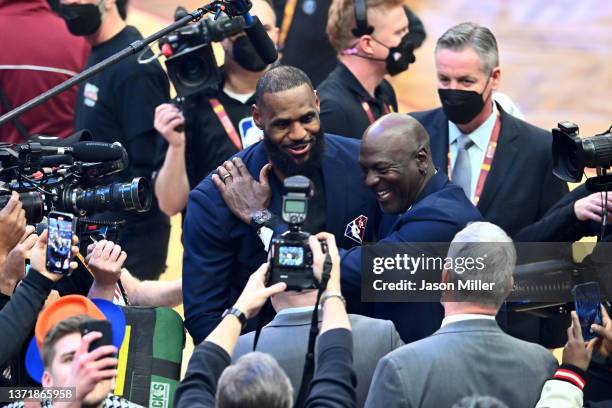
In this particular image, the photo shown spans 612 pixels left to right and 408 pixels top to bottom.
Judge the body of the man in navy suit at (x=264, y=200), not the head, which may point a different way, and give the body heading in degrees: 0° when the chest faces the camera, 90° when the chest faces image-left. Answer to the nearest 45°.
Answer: approximately 315°

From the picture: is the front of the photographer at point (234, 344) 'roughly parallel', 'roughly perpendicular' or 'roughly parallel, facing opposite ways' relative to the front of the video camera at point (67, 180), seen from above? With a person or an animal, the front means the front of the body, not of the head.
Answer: roughly perpendicular

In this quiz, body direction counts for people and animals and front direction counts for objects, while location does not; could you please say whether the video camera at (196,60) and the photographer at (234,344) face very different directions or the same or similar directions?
very different directions

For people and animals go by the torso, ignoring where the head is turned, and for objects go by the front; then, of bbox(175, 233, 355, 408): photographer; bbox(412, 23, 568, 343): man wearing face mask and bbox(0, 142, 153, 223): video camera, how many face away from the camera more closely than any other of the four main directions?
1

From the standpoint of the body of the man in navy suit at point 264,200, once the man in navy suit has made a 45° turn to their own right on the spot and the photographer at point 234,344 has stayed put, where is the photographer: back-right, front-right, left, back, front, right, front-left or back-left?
front

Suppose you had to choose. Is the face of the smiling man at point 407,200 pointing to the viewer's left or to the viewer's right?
to the viewer's left

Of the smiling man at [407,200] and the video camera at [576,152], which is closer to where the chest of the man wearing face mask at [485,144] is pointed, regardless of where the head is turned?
the smiling man

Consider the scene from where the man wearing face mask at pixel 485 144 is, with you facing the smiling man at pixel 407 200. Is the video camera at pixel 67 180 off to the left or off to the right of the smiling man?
right

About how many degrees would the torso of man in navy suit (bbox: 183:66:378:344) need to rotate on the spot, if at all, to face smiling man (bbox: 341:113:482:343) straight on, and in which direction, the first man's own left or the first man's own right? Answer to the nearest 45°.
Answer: approximately 45° to the first man's own left

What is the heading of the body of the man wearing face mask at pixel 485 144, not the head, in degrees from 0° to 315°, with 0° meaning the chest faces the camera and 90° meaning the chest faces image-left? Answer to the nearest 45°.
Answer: approximately 45°

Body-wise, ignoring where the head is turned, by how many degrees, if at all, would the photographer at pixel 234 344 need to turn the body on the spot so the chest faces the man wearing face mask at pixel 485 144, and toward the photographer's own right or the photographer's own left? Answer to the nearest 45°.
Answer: approximately 45° to the photographer's own right

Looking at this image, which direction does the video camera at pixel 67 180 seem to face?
to the viewer's right

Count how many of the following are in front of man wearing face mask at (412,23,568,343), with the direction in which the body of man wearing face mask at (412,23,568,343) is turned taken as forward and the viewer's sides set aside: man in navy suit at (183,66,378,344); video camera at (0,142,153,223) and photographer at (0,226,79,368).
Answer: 3

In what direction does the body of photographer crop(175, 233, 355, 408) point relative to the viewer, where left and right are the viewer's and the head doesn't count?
facing away from the viewer

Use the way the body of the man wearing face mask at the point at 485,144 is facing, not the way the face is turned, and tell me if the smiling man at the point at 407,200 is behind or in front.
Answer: in front
